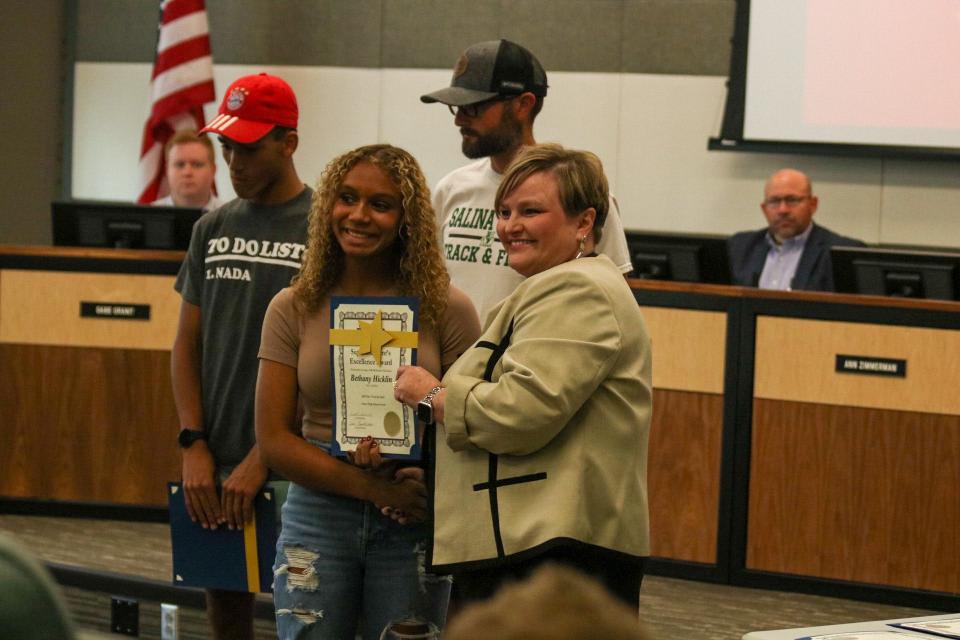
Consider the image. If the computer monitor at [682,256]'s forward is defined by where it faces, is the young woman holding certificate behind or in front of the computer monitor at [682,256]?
behind

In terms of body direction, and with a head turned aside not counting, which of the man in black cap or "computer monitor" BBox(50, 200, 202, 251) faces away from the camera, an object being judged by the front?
the computer monitor

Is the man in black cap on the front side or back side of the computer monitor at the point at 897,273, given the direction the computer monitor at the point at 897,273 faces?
on the back side

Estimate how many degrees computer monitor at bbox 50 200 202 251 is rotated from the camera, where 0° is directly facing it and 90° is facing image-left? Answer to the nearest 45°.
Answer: approximately 180°

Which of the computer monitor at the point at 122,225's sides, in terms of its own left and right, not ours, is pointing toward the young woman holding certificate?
back

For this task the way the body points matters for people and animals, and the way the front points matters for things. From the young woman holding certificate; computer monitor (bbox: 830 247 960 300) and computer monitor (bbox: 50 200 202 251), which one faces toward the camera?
the young woman holding certificate

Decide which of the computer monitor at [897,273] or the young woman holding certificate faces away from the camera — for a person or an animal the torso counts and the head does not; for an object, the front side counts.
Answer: the computer monitor

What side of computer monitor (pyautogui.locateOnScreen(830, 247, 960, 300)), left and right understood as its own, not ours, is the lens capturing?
back

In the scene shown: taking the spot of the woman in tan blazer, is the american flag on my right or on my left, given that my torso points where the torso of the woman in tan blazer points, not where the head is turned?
on my right

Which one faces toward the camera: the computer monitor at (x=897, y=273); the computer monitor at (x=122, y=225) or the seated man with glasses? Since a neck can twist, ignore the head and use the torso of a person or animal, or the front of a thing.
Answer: the seated man with glasses

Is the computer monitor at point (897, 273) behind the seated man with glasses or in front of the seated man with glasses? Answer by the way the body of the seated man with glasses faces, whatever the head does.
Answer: in front
